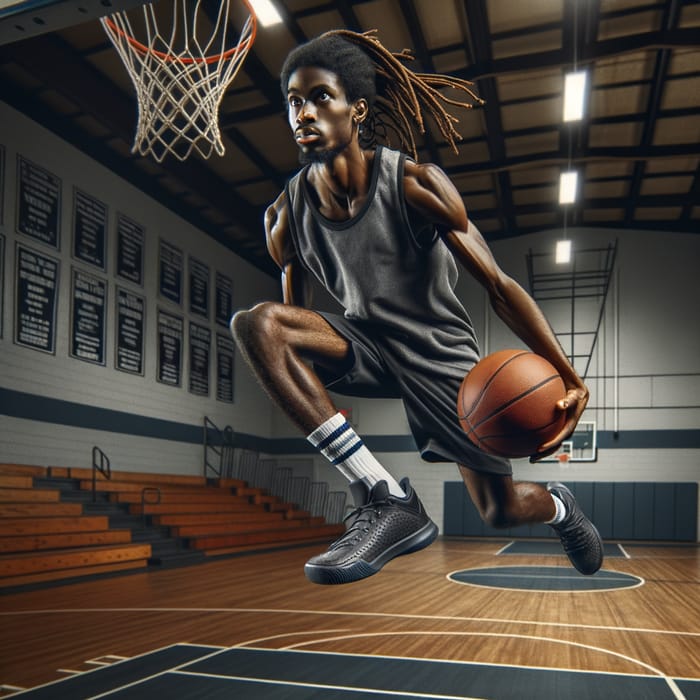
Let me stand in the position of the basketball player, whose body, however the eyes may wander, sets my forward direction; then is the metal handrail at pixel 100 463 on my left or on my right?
on my right

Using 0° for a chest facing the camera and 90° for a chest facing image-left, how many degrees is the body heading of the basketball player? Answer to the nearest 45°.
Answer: approximately 45°

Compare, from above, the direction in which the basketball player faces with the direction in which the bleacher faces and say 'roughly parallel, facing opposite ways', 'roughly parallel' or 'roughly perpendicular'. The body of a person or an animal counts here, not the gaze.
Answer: roughly perpendicular

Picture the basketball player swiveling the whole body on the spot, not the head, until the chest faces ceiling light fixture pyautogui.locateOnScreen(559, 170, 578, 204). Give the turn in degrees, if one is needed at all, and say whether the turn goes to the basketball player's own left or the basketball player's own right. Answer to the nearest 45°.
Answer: approximately 135° to the basketball player's own right

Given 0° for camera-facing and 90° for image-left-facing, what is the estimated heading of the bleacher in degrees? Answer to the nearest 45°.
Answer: approximately 315°

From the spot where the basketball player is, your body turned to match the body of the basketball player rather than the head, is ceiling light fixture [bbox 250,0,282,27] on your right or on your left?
on your right

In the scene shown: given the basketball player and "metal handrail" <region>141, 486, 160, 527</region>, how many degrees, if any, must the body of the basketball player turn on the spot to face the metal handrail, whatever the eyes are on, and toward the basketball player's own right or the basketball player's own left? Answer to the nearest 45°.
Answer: approximately 135° to the basketball player's own right

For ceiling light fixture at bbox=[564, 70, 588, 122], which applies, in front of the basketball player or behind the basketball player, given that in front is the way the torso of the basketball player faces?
behind

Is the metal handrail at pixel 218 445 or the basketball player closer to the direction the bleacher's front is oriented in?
the basketball player
